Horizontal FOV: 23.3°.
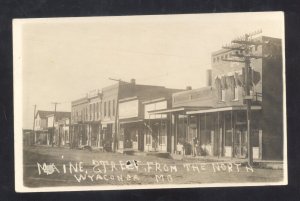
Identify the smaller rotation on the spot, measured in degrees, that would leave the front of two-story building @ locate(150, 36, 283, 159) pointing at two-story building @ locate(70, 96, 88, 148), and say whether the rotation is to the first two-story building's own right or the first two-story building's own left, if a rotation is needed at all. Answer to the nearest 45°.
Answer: approximately 45° to the first two-story building's own right

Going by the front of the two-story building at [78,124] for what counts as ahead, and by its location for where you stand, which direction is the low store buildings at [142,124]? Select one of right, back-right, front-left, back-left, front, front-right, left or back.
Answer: back-left

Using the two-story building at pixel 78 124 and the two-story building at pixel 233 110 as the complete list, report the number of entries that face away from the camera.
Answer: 0

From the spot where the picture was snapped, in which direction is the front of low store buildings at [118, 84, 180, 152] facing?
facing the viewer and to the left of the viewer

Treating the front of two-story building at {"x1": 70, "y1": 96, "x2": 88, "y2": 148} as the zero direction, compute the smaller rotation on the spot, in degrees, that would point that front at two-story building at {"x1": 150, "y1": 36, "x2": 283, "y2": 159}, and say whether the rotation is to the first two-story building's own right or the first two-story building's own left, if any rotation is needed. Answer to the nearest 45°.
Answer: approximately 135° to the first two-story building's own left

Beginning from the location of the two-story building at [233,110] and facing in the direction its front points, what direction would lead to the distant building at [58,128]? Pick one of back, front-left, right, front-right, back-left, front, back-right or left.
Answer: front-right

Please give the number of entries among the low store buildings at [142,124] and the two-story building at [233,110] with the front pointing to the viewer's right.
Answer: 0

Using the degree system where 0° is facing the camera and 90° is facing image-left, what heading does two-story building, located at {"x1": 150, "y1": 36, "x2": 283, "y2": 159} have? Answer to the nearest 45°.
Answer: approximately 45°
